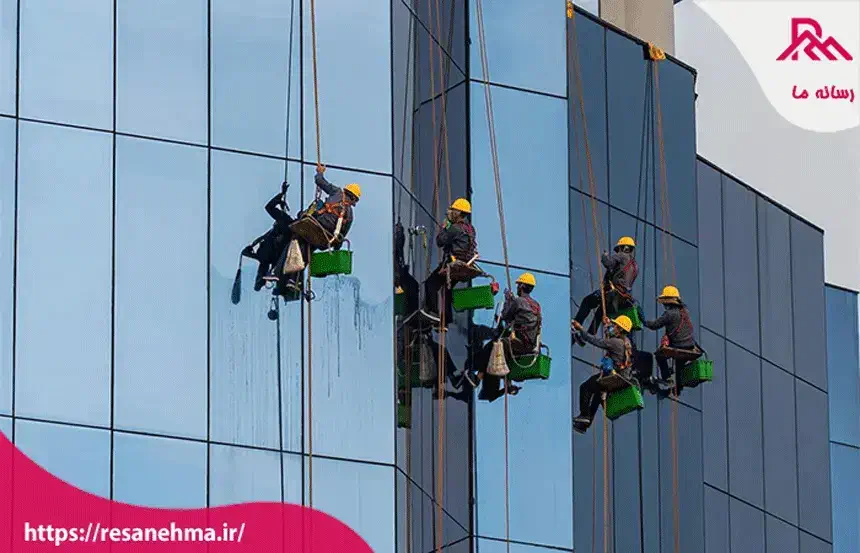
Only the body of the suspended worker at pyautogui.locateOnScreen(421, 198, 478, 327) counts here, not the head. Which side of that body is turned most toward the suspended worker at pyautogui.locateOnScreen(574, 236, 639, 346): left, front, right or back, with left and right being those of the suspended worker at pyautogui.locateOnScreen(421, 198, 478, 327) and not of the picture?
right

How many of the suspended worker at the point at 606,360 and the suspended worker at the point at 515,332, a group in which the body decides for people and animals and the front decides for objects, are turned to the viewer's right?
0

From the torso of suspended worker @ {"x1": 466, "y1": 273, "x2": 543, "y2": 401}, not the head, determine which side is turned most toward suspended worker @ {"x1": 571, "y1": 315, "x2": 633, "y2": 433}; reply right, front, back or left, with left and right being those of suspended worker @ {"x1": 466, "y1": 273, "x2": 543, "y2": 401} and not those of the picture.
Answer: right

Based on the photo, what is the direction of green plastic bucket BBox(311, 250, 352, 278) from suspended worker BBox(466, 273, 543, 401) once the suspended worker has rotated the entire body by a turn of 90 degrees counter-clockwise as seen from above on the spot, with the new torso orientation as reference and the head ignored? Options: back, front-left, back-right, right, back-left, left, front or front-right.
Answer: front

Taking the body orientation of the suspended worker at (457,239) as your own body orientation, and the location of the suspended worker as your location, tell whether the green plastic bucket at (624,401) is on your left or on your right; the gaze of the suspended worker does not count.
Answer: on your right

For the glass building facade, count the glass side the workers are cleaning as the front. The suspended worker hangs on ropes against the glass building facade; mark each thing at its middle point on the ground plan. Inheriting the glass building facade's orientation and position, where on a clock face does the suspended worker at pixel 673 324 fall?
The suspended worker is roughly at 9 o'clock from the glass building facade.

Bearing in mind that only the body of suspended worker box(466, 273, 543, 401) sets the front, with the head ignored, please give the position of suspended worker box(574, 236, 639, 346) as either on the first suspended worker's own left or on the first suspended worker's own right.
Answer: on the first suspended worker's own right

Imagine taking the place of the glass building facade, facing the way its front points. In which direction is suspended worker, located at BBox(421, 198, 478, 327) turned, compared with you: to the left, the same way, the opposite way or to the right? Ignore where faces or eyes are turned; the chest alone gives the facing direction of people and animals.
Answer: the opposite way

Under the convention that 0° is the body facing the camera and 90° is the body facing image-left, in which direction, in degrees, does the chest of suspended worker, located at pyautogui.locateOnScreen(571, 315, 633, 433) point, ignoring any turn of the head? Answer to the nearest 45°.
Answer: approximately 90°

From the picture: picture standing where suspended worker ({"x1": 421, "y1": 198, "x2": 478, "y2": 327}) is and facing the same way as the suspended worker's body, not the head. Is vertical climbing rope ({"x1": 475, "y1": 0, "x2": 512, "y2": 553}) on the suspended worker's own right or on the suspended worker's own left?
on the suspended worker's own right

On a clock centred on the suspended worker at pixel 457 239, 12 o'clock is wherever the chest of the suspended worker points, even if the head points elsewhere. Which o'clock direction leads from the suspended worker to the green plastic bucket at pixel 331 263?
The green plastic bucket is roughly at 9 o'clock from the suspended worker.
